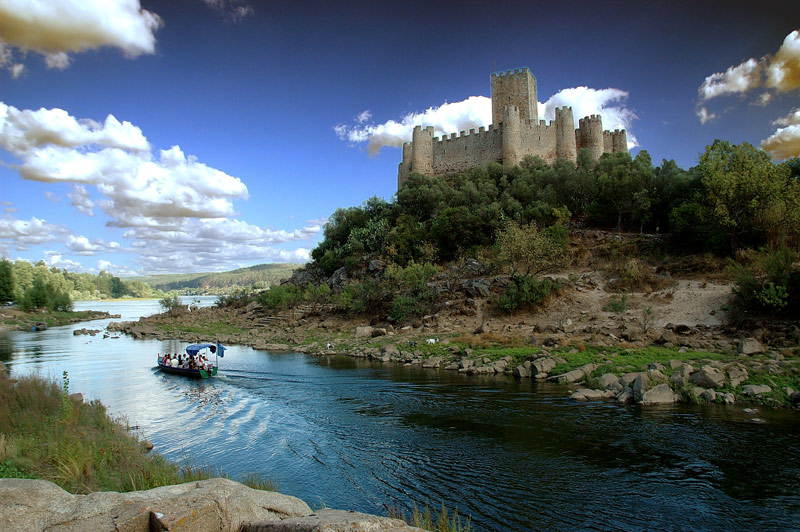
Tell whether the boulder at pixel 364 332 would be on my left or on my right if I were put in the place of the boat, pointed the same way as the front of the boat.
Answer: on my right

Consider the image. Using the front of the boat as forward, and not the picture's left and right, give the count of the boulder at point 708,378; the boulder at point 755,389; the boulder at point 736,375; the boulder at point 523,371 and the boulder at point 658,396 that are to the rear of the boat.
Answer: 5

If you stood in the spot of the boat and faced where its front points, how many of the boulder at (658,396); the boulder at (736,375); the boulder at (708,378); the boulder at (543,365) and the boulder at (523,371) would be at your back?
5

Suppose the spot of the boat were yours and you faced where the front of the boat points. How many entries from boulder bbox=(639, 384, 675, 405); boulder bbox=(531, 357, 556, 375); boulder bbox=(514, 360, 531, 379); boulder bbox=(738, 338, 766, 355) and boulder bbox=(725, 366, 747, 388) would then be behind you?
5

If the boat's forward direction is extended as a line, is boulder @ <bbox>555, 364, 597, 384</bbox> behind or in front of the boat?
behind

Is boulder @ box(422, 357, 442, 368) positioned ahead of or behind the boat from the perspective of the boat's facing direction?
behind

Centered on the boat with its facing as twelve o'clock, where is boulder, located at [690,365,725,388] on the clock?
The boulder is roughly at 6 o'clock from the boat.

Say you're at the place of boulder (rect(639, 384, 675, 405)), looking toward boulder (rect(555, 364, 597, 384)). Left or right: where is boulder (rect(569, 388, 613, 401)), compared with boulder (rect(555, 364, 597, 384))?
left

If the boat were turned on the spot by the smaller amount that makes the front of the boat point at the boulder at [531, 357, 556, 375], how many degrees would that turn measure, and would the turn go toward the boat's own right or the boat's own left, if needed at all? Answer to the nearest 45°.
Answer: approximately 180°

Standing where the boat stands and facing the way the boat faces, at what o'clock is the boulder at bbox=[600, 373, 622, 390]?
The boulder is roughly at 6 o'clock from the boat.

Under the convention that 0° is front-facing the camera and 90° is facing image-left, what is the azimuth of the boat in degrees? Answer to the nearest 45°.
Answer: approximately 135°

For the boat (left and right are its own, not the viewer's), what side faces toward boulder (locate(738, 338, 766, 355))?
back

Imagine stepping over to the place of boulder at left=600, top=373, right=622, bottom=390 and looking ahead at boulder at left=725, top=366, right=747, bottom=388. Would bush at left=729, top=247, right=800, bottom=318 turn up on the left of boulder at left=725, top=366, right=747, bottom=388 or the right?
left

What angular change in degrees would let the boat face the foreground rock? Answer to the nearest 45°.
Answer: approximately 135° to its left

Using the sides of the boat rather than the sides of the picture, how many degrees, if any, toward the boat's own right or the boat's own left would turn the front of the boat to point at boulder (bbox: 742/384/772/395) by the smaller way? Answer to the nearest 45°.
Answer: approximately 180°

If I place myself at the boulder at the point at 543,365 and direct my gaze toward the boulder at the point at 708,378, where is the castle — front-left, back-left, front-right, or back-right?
back-left
